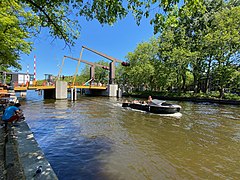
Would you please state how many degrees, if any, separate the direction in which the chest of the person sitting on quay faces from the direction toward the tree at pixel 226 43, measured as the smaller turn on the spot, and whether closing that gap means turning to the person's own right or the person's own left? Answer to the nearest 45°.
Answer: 0° — they already face it

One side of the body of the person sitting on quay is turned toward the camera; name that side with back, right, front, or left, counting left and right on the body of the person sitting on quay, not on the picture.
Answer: right

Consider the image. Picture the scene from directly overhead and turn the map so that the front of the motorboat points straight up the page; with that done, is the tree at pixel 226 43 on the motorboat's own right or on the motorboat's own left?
on the motorboat's own left

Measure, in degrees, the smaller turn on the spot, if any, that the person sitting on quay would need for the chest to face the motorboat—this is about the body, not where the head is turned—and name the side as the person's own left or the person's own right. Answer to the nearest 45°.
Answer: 0° — they already face it

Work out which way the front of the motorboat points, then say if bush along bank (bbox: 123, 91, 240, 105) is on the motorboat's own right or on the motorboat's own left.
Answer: on the motorboat's own left
